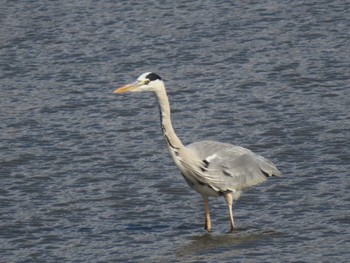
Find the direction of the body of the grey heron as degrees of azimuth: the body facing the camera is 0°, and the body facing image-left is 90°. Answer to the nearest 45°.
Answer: approximately 90°
